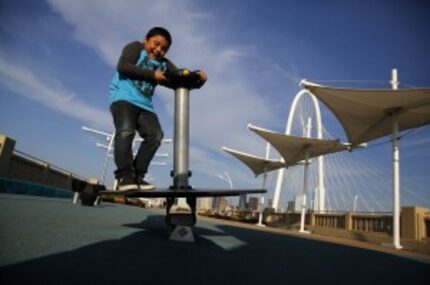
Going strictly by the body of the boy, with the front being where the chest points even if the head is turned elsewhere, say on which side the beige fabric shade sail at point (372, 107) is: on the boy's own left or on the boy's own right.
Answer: on the boy's own left

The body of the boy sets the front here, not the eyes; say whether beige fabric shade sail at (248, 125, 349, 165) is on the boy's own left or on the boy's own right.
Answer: on the boy's own left

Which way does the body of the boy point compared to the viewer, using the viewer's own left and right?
facing the viewer and to the right of the viewer

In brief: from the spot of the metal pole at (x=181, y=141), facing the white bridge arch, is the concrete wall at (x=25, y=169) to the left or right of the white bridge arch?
left

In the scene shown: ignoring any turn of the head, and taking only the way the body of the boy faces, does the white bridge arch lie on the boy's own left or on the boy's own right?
on the boy's own left

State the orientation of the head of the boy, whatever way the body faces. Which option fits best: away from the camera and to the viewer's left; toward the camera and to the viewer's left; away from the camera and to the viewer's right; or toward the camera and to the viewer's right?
toward the camera and to the viewer's right

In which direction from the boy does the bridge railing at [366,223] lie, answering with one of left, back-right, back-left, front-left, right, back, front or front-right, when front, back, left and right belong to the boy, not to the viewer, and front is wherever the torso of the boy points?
left

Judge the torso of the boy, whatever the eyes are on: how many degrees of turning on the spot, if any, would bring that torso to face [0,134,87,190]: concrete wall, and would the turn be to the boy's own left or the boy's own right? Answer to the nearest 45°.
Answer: approximately 135° to the boy's own left
